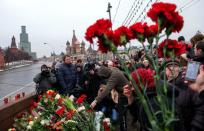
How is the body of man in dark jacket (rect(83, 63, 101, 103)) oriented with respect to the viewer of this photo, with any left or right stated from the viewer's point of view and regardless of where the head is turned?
facing the viewer

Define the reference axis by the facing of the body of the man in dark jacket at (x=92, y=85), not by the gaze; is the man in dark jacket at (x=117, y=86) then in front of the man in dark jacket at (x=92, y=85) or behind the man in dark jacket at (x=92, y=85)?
in front

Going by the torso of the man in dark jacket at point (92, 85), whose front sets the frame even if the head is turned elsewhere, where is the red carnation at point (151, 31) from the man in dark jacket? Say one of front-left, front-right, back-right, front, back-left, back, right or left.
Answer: front
